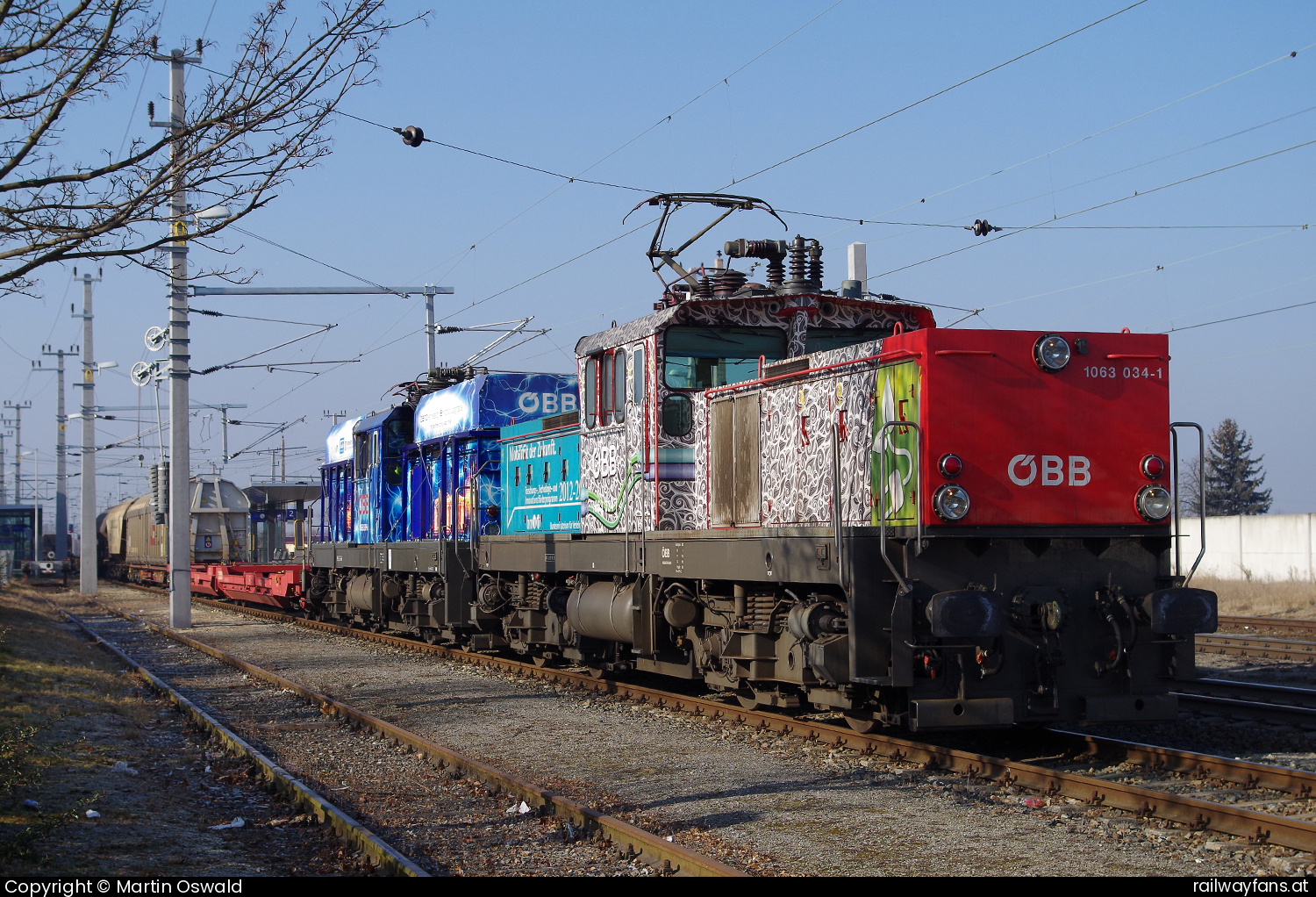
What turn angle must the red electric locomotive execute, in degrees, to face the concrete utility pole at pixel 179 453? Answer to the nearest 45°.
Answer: approximately 180°

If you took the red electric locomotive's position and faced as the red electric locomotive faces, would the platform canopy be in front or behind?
behind

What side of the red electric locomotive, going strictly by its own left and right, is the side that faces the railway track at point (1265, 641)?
left

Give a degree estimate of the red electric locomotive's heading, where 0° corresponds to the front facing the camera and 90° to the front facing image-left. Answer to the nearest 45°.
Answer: approximately 315°
